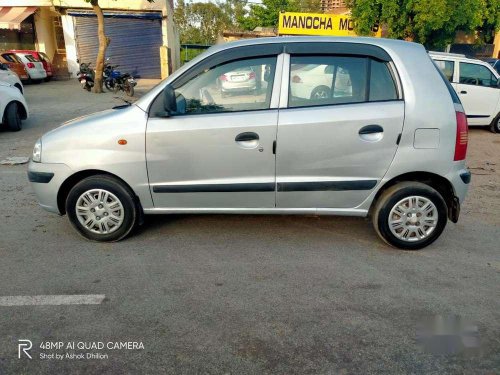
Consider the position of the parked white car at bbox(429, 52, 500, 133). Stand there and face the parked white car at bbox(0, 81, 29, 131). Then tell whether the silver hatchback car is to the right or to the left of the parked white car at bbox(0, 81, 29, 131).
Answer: left

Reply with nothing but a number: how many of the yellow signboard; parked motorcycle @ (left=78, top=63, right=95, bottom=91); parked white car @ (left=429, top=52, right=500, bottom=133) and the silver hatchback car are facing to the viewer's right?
1

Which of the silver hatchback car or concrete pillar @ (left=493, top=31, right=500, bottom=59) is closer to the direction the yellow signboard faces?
the silver hatchback car

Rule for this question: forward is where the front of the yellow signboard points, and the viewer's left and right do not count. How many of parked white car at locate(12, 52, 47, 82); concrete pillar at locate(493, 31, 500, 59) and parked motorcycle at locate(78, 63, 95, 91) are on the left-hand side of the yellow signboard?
1

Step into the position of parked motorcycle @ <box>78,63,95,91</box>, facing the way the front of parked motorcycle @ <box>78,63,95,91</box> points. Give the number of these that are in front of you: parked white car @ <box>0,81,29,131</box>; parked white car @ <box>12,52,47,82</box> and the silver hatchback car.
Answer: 2

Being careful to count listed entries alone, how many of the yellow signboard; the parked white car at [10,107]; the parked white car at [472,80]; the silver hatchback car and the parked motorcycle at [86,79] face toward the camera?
2

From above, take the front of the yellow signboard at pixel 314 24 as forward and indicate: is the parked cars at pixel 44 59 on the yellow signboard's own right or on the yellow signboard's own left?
on the yellow signboard's own right

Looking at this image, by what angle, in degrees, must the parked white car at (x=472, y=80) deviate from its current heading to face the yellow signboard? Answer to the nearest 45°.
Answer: approximately 135° to its left

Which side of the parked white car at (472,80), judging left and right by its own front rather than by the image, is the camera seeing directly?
right

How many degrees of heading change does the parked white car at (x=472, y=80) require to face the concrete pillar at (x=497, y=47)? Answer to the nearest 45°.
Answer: approximately 90° to its left

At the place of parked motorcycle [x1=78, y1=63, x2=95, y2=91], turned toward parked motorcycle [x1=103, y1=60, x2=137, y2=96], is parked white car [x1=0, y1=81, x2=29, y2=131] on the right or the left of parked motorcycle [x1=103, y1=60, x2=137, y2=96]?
right

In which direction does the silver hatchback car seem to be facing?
to the viewer's left
